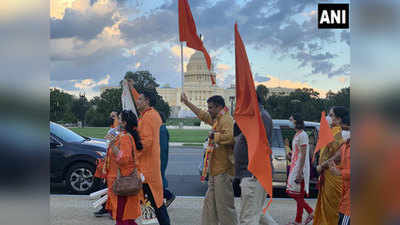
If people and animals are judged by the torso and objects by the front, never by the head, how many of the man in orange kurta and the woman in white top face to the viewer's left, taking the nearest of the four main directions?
2

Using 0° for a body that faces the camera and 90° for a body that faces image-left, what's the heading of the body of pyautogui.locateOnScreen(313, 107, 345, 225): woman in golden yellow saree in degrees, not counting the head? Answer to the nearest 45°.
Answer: approximately 90°

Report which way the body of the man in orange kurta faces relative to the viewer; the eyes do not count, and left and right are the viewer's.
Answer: facing to the left of the viewer

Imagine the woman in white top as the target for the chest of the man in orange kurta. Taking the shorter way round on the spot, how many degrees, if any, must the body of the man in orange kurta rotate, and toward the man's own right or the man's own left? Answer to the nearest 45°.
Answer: approximately 180°

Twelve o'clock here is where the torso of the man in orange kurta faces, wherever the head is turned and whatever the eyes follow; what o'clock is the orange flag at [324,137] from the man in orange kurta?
The orange flag is roughly at 6 o'clock from the man in orange kurta.

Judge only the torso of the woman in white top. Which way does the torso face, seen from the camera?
to the viewer's left
